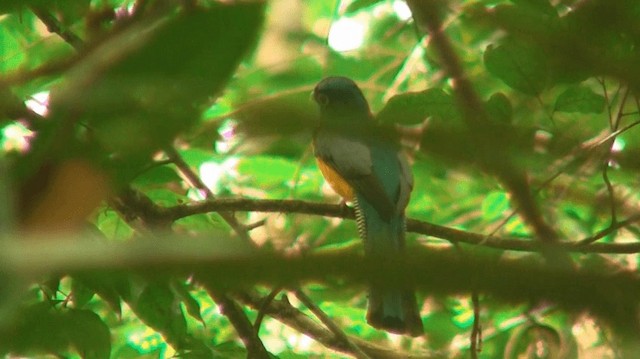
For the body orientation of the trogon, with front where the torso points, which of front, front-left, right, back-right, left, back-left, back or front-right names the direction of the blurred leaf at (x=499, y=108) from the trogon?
back-right

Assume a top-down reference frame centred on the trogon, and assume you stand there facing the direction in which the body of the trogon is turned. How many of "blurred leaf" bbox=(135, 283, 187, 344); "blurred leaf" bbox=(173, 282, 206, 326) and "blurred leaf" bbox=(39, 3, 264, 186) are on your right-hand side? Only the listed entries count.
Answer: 0

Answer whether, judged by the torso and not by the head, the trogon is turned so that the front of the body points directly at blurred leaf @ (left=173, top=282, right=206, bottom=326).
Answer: no

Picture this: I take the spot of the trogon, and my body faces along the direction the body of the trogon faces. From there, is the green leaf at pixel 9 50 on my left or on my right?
on my left

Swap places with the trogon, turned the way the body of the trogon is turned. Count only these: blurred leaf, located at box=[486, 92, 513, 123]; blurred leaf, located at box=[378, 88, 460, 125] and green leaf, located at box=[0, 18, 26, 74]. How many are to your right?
2

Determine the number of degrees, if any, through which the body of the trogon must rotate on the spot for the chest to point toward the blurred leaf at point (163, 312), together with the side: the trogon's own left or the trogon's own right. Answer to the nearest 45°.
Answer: approximately 135° to the trogon's own left

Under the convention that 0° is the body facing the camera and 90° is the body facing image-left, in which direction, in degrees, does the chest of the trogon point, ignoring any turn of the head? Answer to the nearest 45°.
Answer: approximately 135°
